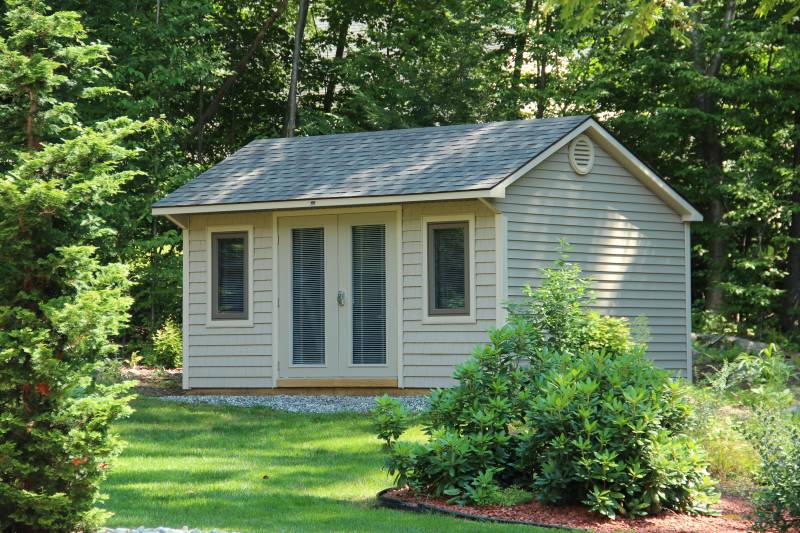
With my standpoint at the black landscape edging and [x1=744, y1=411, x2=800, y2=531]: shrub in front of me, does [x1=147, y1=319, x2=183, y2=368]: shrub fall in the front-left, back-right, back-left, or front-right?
back-left

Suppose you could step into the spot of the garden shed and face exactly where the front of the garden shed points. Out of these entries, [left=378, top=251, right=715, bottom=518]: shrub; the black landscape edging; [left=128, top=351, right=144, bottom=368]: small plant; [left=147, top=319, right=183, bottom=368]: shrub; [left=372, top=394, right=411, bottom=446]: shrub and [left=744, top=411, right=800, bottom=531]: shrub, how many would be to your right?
2

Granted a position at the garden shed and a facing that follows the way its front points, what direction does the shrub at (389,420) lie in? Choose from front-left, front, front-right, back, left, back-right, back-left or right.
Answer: front-left

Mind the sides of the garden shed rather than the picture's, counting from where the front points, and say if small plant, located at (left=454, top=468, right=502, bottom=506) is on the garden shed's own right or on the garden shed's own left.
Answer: on the garden shed's own left

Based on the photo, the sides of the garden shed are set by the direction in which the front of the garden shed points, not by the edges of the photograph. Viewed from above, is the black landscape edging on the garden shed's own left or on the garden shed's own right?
on the garden shed's own left

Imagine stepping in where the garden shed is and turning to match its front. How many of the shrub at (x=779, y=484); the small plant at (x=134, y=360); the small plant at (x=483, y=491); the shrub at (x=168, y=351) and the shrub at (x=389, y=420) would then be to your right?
2

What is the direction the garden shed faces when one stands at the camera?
facing the viewer and to the left of the viewer

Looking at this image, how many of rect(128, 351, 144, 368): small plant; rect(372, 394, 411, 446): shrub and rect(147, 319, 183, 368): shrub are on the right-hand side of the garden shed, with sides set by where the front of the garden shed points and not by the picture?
2

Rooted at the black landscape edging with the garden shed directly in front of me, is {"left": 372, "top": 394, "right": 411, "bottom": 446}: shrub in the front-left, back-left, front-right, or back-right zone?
front-left

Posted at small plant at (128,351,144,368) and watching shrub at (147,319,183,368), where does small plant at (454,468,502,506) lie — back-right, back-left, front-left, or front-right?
front-right

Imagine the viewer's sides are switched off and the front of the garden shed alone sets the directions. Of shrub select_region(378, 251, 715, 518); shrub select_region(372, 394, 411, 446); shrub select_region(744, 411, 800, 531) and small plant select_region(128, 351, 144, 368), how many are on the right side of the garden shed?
1

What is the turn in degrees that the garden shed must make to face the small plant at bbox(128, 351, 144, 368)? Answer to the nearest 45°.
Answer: approximately 90° to its right

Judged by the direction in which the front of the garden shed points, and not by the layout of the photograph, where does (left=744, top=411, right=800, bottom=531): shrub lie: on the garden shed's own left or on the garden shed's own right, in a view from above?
on the garden shed's own left

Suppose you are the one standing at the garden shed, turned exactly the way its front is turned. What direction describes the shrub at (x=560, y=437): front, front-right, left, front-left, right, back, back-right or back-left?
front-left

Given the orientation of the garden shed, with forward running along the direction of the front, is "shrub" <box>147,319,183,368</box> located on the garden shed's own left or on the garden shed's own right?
on the garden shed's own right
